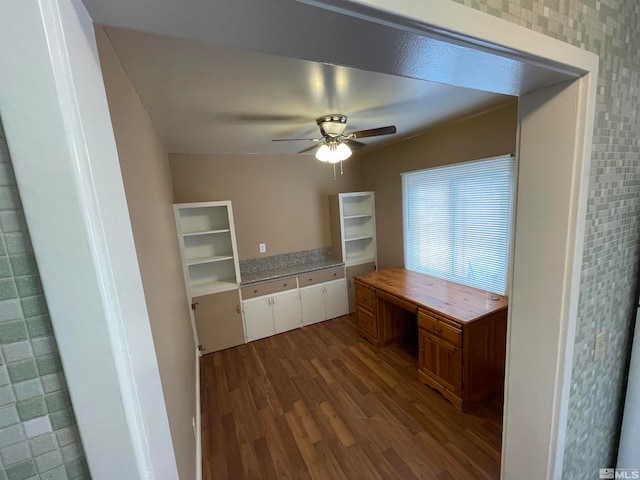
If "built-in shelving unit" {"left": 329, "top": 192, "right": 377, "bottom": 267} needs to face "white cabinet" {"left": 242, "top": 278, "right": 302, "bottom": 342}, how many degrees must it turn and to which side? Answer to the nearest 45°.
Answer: approximately 90° to its right

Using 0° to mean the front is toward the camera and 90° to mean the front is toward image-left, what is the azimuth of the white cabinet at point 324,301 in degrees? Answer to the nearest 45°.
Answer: approximately 315°

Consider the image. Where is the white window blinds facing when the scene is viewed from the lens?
facing the viewer and to the left of the viewer

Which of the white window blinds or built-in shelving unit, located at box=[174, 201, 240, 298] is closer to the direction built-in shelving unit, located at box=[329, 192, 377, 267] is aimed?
the white window blinds

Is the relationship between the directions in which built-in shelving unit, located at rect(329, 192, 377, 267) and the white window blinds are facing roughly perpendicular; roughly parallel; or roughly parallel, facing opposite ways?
roughly perpendicular

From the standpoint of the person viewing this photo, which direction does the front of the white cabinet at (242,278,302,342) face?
facing the viewer

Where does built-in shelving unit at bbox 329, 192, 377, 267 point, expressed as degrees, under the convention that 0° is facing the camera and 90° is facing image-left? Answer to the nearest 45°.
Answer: approximately 315°

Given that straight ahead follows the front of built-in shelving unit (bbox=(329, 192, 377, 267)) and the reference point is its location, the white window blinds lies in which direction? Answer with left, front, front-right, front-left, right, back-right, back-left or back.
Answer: front

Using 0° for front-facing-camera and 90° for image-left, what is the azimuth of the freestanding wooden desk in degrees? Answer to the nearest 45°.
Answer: approximately 45°

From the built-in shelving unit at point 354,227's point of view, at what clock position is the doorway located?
The doorway is roughly at 1 o'clock from the built-in shelving unit.

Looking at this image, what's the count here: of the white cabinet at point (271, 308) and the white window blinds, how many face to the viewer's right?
0

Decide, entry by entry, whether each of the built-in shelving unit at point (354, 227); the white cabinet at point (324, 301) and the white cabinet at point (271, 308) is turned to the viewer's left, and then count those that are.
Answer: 0

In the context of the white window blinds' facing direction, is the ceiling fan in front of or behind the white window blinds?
in front

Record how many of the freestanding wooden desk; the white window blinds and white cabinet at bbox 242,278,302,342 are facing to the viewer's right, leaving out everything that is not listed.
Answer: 0

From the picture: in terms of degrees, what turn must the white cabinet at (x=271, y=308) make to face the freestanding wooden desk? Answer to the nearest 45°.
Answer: approximately 45° to its left

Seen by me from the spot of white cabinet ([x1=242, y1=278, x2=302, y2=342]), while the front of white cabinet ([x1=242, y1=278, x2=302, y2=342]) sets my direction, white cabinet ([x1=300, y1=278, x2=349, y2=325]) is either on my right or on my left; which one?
on my left
